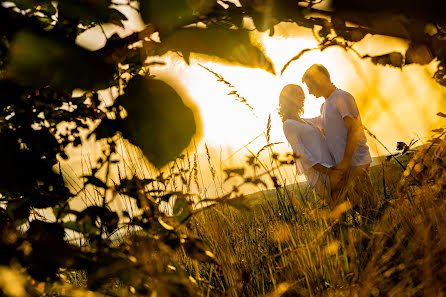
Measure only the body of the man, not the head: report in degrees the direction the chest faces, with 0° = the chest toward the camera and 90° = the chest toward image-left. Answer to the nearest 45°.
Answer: approximately 90°

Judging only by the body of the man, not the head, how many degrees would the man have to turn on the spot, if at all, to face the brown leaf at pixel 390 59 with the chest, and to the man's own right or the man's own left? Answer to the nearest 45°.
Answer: approximately 90° to the man's own left

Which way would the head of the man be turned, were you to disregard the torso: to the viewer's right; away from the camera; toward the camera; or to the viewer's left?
to the viewer's left

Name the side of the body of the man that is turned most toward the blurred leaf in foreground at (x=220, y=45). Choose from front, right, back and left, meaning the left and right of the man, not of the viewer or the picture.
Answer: left

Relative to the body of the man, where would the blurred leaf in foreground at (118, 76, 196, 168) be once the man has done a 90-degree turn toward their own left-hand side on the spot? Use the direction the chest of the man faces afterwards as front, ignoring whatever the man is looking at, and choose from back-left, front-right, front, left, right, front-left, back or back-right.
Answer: front

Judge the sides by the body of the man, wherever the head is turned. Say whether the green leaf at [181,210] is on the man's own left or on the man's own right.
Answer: on the man's own left
